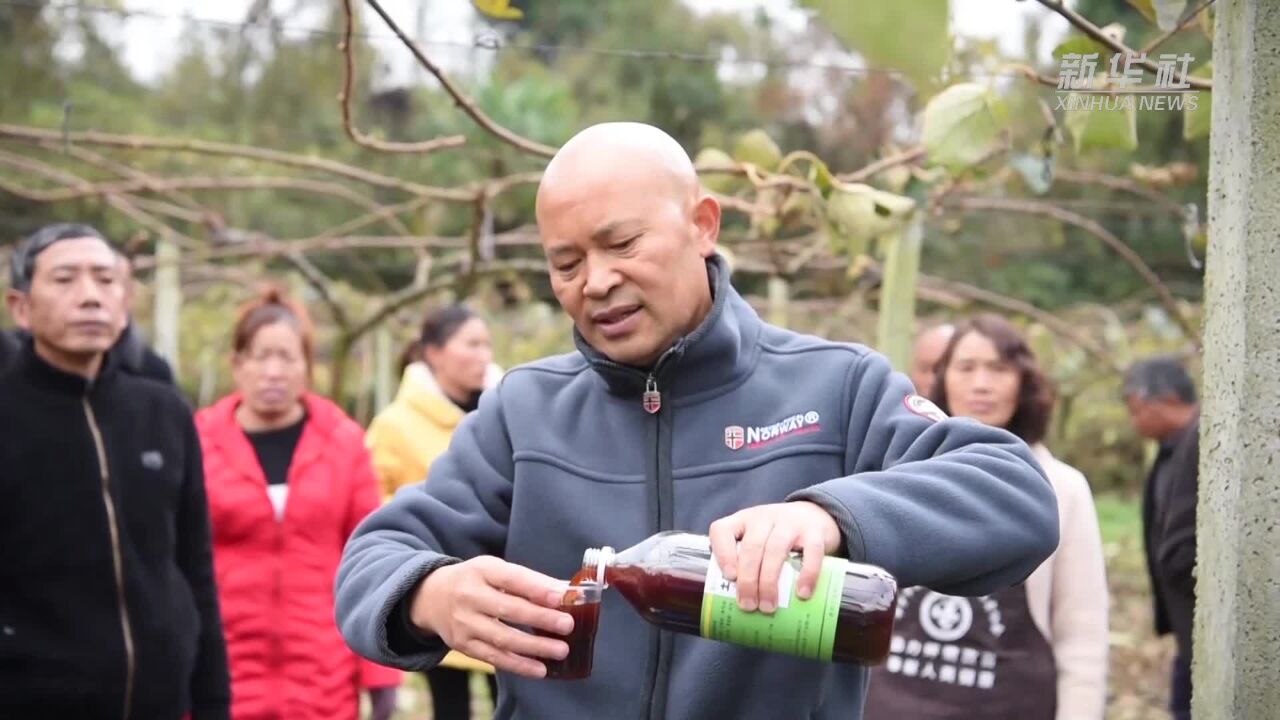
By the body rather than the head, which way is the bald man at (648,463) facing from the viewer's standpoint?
toward the camera

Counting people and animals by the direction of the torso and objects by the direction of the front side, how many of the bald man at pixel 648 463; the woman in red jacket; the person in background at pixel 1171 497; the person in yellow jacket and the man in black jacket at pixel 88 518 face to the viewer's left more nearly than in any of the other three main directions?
1

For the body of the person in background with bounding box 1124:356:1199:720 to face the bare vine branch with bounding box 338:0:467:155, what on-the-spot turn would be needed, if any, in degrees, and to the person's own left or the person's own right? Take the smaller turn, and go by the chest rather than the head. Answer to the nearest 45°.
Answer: approximately 45° to the person's own left

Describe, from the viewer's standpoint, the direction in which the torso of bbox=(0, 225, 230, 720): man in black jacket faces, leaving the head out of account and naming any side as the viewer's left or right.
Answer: facing the viewer and to the right of the viewer

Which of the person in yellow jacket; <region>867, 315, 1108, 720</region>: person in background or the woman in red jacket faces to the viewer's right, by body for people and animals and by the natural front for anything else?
the person in yellow jacket

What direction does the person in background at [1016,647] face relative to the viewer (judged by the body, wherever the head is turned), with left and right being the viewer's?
facing the viewer and to the left of the viewer

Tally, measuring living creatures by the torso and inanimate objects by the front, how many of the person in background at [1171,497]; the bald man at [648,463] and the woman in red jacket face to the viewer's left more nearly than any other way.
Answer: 1

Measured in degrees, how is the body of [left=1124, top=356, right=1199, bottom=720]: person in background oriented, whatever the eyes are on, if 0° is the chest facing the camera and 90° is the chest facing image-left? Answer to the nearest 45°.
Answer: approximately 90°

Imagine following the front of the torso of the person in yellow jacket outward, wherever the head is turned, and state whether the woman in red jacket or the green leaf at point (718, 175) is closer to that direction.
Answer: the green leaf

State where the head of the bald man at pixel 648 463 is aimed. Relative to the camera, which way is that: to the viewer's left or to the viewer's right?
to the viewer's left

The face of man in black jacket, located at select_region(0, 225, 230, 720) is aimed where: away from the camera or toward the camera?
toward the camera

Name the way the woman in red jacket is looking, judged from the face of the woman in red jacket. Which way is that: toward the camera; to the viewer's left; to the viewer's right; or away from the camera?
toward the camera
